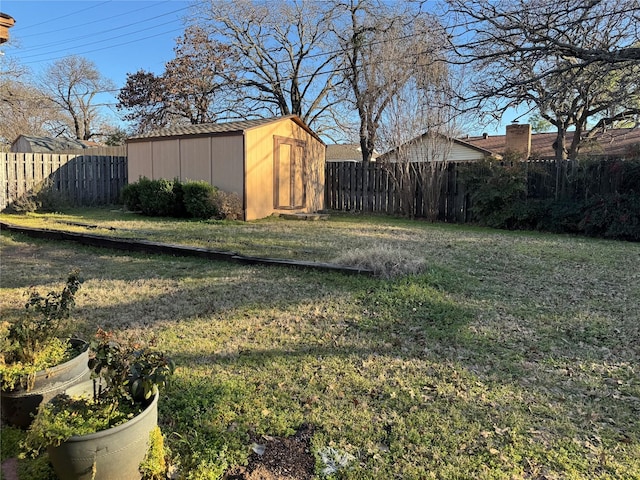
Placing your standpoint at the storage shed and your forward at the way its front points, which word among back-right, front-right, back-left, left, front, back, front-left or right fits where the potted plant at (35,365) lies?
front-right

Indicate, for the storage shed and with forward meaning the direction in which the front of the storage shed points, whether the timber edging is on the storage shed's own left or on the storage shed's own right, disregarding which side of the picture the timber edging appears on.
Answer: on the storage shed's own right

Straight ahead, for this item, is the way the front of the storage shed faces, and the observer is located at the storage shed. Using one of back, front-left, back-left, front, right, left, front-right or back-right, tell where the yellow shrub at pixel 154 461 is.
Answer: front-right

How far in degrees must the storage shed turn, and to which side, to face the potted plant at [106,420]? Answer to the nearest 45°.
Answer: approximately 45° to its right

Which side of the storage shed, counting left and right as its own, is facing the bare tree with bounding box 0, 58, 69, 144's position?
back

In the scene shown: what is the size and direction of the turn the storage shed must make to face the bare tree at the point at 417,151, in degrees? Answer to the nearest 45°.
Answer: approximately 45° to its left

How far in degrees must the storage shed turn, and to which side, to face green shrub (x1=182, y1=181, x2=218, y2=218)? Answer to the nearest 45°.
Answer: approximately 90° to its right

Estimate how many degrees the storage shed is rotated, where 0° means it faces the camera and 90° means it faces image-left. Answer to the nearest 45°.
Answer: approximately 315°
